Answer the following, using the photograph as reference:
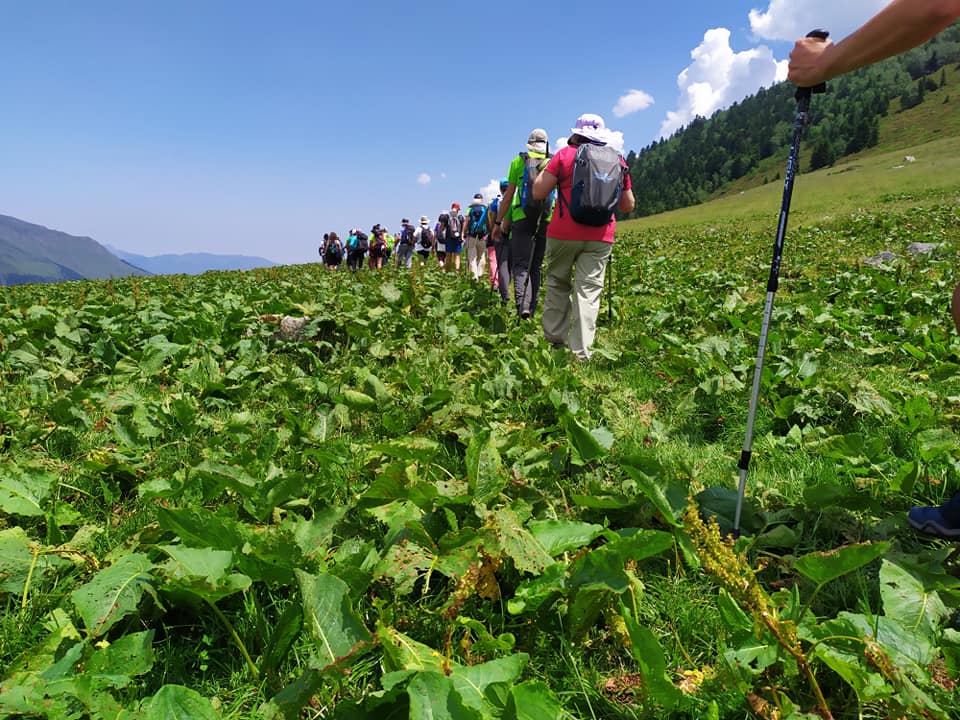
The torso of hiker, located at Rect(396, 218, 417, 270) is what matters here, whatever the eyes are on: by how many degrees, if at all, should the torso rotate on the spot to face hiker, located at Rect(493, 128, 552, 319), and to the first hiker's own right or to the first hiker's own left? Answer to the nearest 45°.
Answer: approximately 135° to the first hiker's own left

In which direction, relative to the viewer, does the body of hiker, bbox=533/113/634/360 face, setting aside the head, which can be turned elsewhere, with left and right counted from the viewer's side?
facing away from the viewer and to the left of the viewer

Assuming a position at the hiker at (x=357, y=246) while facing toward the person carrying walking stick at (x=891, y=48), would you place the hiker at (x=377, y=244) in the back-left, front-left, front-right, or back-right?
front-left

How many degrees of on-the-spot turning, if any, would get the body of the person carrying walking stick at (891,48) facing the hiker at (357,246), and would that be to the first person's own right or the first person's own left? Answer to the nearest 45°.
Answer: approximately 45° to the first person's own right

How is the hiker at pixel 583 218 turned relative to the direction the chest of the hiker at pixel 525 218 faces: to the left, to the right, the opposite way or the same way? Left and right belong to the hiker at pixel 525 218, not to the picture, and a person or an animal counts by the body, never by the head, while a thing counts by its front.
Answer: the same way

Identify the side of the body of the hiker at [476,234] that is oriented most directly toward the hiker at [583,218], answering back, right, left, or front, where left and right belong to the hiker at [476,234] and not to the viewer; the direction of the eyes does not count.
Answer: back

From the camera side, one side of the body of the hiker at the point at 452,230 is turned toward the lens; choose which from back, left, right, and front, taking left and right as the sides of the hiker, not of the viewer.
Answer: back

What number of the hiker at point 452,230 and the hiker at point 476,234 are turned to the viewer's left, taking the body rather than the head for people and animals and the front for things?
0

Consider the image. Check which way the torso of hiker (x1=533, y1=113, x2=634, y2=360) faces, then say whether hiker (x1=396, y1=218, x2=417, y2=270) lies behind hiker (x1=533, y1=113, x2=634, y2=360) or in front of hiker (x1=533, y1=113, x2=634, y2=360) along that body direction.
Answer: in front

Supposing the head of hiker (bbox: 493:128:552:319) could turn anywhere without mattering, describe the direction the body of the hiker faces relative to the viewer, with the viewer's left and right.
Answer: facing away from the viewer and to the left of the viewer

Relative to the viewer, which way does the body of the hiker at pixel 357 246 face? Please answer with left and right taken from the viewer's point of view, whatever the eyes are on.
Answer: facing away from the viewer and to the left of the viewer

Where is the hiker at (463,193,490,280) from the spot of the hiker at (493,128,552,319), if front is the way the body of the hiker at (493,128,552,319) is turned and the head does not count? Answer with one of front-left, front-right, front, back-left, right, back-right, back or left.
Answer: front-right

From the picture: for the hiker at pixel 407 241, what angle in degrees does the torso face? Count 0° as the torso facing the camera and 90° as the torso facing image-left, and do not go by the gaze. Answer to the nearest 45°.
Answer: approximately 135°

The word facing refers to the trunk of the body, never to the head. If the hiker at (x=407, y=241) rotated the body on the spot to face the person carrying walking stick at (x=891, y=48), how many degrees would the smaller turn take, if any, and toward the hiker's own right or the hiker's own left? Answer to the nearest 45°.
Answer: approximately 135° to the hiker's own left

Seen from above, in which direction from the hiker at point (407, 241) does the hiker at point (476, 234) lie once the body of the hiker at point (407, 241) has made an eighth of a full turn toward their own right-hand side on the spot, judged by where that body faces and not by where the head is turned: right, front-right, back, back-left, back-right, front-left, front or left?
back

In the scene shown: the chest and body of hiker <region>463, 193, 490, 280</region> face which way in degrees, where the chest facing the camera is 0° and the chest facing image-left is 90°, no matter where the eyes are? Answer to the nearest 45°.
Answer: approximately 180°
